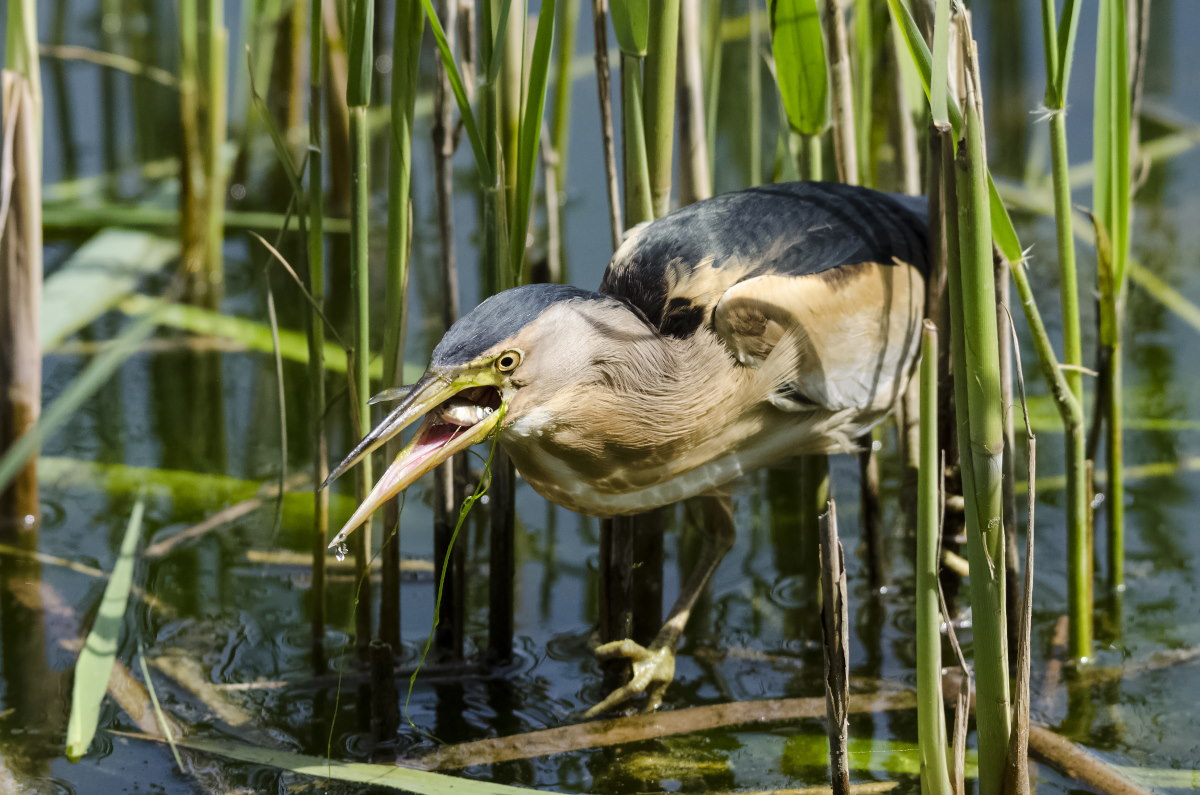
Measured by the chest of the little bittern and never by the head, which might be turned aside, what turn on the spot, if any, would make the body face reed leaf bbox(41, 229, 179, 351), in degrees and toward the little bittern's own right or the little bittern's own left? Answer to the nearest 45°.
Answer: approximately 45° to the little bittern's own right

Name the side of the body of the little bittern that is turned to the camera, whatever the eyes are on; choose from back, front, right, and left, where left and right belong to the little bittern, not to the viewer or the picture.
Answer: left

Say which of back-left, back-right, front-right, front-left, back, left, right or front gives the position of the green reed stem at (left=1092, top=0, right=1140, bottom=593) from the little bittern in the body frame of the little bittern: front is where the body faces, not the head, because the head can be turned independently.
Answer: back

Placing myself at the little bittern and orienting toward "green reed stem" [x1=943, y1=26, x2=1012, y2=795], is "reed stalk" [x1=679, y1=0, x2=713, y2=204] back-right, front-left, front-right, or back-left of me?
back-left

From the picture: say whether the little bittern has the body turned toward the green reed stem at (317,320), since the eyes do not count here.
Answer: yes
